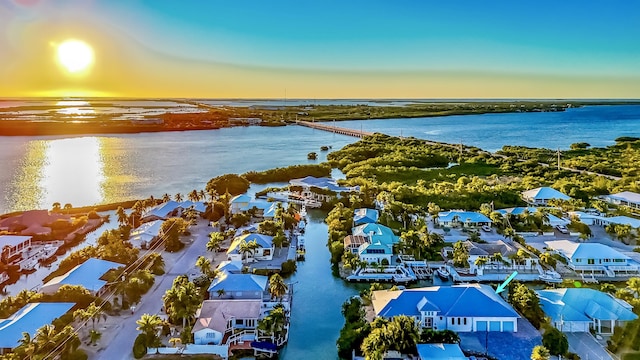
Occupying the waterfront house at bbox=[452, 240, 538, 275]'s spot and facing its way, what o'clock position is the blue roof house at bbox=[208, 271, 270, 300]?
The blue roof house is roughly at 2 o'clock from the waterfront house.

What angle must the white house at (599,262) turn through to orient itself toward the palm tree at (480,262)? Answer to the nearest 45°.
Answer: approximately 45° to its right

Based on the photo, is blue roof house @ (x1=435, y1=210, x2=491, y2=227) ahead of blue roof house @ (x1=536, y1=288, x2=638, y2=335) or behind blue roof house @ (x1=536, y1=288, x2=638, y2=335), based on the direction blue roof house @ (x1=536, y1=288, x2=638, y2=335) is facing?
behind

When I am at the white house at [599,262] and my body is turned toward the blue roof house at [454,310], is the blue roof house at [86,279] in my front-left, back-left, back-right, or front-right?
front-right

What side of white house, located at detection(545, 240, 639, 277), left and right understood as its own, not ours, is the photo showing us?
back

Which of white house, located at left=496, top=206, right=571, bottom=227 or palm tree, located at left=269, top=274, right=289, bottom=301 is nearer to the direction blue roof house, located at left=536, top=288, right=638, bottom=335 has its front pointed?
the palm tree

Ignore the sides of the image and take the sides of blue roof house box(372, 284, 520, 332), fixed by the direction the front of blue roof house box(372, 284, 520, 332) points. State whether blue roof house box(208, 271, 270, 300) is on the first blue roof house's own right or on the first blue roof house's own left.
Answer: on the first blue roof house's own right

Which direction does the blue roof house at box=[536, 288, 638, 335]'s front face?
toward the camera

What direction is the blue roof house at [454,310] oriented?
toward the camera

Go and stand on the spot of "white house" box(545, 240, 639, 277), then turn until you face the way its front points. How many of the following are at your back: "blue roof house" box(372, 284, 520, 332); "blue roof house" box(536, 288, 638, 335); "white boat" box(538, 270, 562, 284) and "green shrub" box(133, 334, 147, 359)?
0

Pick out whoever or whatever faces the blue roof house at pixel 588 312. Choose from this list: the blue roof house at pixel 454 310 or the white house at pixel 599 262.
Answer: the white house

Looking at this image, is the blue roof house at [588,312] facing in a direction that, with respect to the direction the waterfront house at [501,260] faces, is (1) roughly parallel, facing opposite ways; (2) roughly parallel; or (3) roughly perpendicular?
roughly parallel

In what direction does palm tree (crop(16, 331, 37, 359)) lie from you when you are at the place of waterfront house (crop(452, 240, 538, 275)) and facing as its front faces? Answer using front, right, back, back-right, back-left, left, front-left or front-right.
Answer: front-right

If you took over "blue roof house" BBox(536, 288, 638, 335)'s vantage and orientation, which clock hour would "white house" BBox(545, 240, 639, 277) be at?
The white house is roughly at 6 o'clock from the blue roof house.

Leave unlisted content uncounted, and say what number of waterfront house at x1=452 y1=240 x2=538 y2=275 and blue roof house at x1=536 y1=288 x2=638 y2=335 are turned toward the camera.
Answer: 2

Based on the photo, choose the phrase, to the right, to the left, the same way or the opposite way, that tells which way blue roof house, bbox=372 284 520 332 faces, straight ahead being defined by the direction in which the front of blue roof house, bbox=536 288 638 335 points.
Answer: the same way
